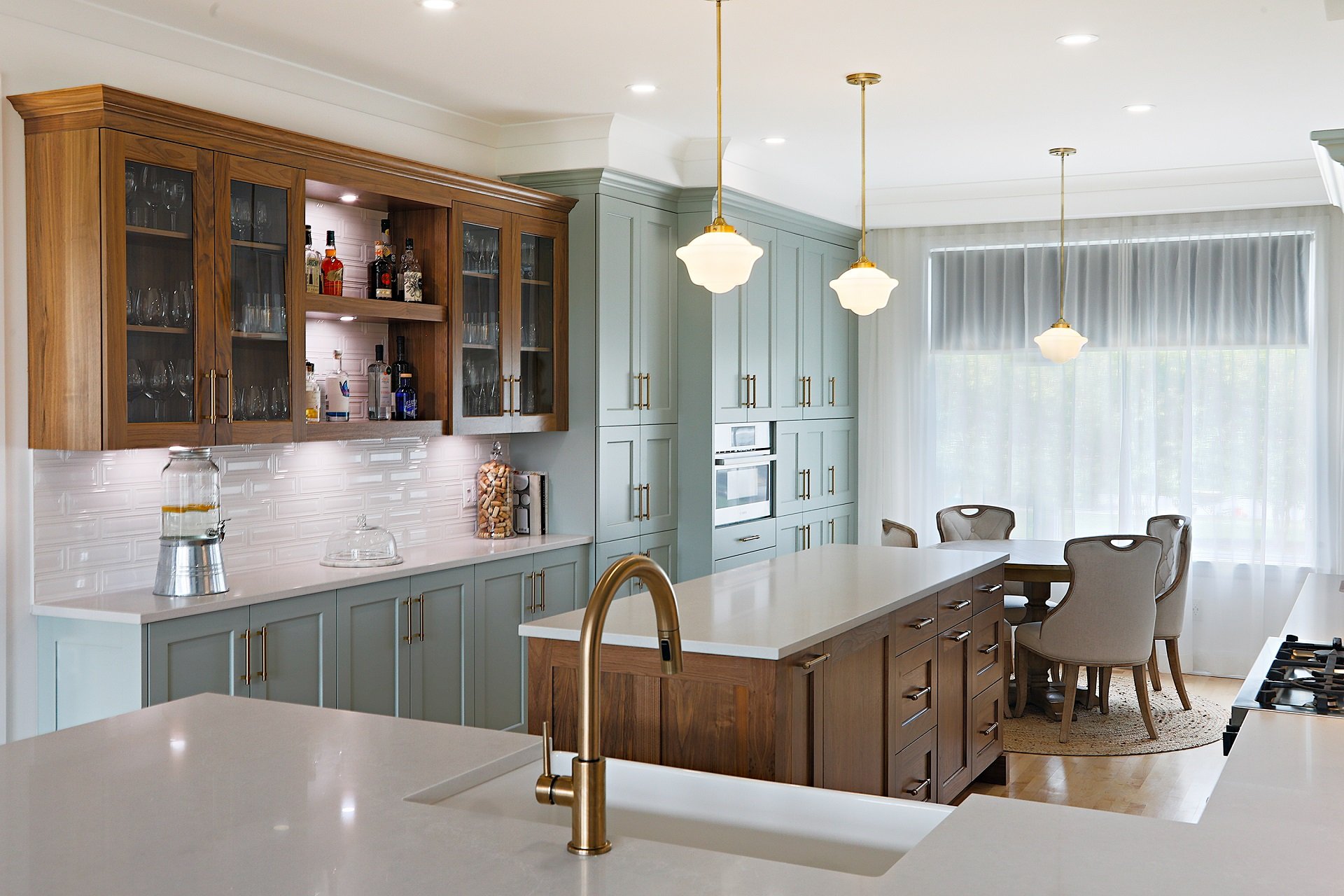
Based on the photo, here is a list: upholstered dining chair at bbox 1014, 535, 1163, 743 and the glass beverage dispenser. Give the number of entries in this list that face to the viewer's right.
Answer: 1

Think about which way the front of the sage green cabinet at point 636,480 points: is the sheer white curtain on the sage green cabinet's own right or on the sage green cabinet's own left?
on the sage green cabinet's own left

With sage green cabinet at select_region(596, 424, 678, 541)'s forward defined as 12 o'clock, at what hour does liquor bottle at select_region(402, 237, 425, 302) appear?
The liquor bottle is roughly at 3 o'clock from the sage green cabinet.

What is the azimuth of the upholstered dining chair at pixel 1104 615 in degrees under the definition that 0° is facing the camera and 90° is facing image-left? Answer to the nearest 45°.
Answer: approximately 135°

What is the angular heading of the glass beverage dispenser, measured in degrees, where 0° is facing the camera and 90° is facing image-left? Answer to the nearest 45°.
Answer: approximately 270°

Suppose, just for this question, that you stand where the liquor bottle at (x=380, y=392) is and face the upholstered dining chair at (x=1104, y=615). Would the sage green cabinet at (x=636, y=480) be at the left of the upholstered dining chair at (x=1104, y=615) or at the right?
left

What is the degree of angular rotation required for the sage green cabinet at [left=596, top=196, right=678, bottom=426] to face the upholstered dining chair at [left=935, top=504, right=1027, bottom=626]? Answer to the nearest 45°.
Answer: approximately 90° to its left

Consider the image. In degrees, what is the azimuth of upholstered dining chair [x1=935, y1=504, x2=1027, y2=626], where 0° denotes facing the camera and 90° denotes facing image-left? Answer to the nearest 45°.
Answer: approximately 315°

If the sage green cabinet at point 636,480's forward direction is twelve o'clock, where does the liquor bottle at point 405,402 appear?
The liquor bottle is roughly at 3 o'clock from the sage green cabinet.

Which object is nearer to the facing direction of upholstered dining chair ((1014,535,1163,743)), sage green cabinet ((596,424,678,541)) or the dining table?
the dining table

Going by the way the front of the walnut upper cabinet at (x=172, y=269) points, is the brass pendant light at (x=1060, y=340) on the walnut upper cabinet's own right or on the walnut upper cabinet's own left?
on the walnut upper cabinet's own left

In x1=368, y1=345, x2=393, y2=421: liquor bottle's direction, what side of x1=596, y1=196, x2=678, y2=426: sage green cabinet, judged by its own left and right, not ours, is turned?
right
